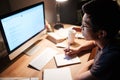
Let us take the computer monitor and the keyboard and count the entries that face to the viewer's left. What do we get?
0

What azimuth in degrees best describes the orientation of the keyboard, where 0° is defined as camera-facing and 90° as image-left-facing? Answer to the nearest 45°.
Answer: approximately 315°

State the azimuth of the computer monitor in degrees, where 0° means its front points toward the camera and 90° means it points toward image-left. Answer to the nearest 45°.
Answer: approximately 315°
